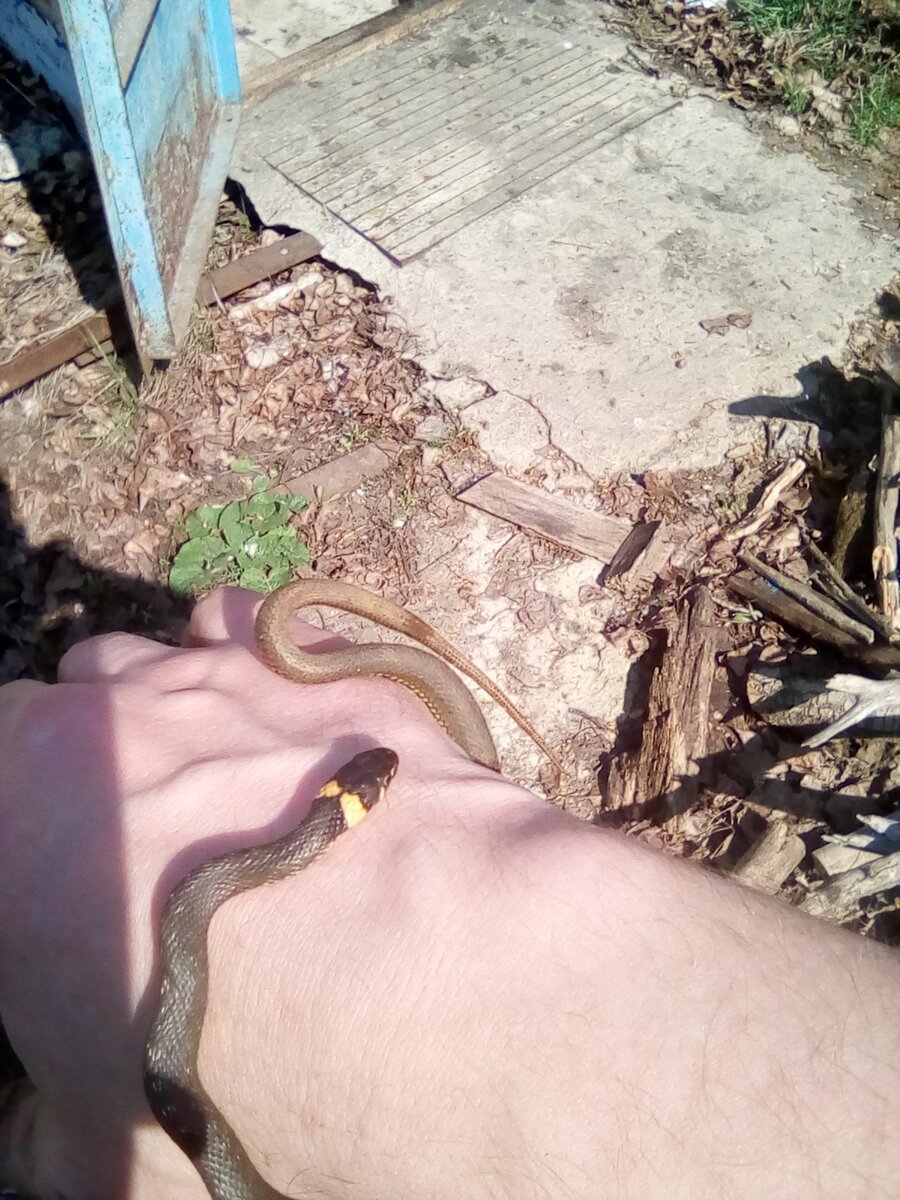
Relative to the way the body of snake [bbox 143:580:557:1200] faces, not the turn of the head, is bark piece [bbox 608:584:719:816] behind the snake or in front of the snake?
in front

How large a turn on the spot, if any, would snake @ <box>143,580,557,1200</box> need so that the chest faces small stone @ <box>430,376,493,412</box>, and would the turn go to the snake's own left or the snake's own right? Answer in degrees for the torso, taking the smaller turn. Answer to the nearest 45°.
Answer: approximately 45° to the snake's own left

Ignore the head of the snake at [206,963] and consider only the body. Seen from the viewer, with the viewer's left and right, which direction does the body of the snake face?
facing away from the viewer and to the right of the viewer

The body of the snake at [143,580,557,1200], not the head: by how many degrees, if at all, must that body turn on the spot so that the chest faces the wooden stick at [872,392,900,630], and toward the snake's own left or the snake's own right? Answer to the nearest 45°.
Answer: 0° — it already faces it

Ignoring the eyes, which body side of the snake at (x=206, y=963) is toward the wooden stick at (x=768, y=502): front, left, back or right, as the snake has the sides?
front

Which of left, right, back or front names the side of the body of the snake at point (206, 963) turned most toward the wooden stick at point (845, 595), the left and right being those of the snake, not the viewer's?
front

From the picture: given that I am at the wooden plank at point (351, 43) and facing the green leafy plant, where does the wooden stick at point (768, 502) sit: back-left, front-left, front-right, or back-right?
front-left

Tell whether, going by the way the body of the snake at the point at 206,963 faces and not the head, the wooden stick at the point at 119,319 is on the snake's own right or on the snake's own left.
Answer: on the snake's own left

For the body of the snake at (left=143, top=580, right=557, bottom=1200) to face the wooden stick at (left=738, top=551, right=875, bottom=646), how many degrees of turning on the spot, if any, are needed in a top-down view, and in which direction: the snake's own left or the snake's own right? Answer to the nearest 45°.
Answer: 0° — it already faces it

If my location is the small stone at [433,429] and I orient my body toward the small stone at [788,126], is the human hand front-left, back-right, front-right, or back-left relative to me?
back-right

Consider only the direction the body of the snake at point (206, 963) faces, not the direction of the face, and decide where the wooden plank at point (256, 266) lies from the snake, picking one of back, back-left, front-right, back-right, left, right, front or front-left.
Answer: front-left

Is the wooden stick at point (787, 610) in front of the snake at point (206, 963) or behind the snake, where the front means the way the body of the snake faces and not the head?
in front

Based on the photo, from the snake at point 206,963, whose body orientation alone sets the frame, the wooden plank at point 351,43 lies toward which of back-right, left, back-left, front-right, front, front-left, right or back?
front-left
